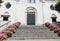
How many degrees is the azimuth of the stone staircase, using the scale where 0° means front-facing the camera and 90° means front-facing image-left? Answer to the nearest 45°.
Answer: approximately 0°

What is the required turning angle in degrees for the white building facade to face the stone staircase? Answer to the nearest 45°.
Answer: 0° — it already faces it

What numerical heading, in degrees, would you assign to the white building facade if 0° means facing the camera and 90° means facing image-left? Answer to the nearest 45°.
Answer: approximately 0°

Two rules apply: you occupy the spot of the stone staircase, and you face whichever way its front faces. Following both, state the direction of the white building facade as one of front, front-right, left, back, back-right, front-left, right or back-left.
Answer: back

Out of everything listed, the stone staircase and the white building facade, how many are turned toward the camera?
2
